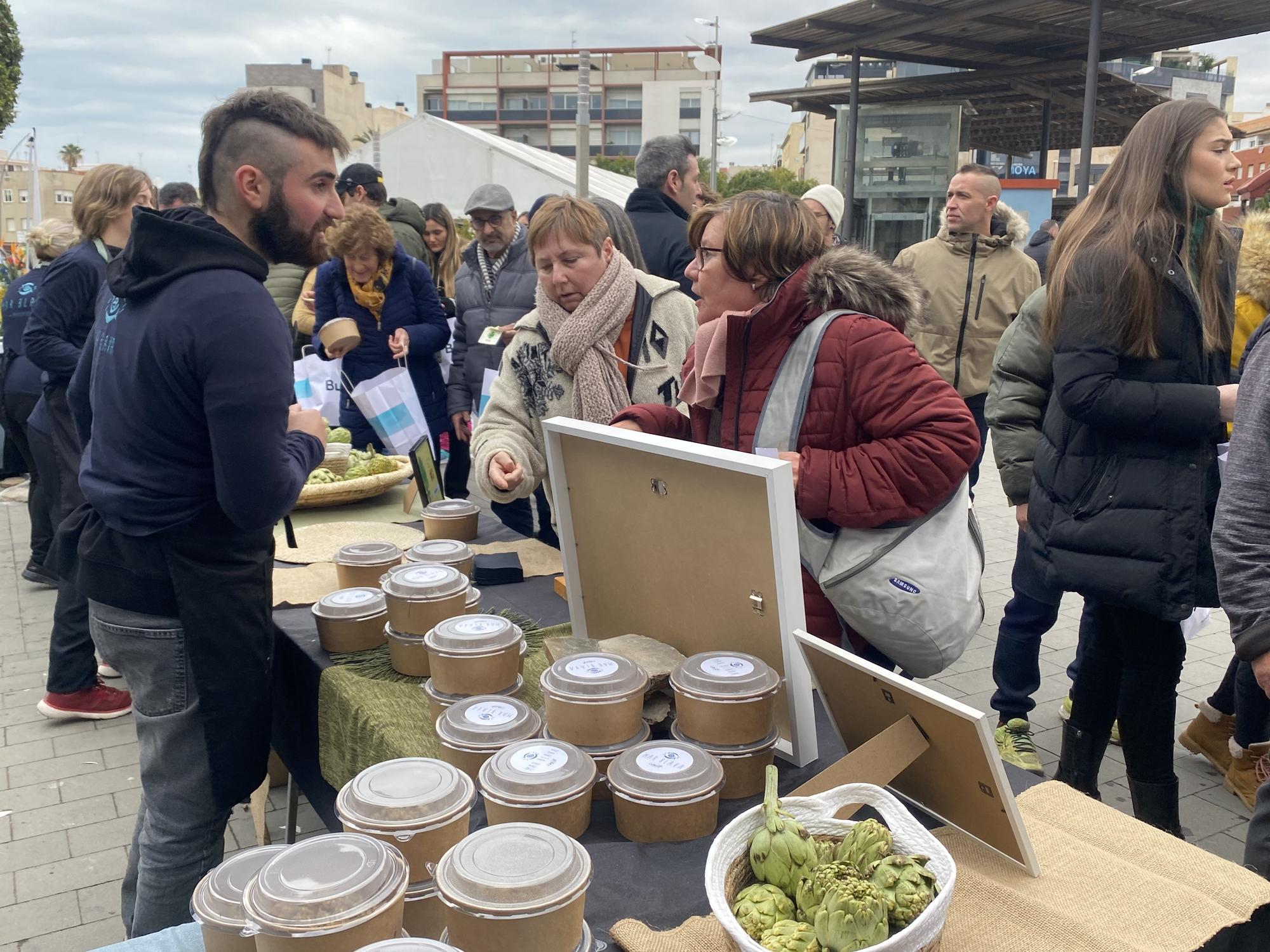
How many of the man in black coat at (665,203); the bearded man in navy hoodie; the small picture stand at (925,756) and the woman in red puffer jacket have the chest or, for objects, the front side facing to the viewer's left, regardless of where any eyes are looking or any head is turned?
1

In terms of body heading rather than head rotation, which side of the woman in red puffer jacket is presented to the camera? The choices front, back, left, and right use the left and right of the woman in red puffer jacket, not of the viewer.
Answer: left

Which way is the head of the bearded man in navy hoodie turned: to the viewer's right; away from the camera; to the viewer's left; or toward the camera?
to the viewer's right

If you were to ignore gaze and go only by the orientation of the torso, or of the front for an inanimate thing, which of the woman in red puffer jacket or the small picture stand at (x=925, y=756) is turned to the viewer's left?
the woman in red puffer jacket

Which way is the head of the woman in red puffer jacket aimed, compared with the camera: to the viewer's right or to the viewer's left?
to the viewer's left

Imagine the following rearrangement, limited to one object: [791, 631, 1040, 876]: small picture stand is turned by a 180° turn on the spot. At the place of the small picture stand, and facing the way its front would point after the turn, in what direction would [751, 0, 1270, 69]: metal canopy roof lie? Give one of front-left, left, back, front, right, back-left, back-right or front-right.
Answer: back-right

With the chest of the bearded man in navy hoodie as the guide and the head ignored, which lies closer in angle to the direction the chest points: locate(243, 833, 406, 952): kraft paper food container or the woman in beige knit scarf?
the woman in beige knit scarf

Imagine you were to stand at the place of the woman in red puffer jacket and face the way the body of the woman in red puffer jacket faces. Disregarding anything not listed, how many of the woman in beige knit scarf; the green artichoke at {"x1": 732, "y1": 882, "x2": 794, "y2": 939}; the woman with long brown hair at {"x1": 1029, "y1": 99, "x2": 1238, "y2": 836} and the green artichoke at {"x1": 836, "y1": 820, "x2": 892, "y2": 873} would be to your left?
2

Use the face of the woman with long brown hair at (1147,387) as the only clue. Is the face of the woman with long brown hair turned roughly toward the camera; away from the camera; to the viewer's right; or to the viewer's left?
to the viewer's right

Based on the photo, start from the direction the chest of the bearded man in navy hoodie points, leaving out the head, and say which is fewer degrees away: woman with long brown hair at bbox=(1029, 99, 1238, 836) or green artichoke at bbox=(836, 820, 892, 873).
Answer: the woman with long brown hair

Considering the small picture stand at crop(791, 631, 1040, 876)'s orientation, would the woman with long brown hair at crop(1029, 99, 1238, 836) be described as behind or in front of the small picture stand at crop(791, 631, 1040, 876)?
in front

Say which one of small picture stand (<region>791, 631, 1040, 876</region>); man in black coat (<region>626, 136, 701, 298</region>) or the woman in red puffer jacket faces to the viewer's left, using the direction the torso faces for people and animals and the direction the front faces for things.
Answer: the woman in red puffer jacket
